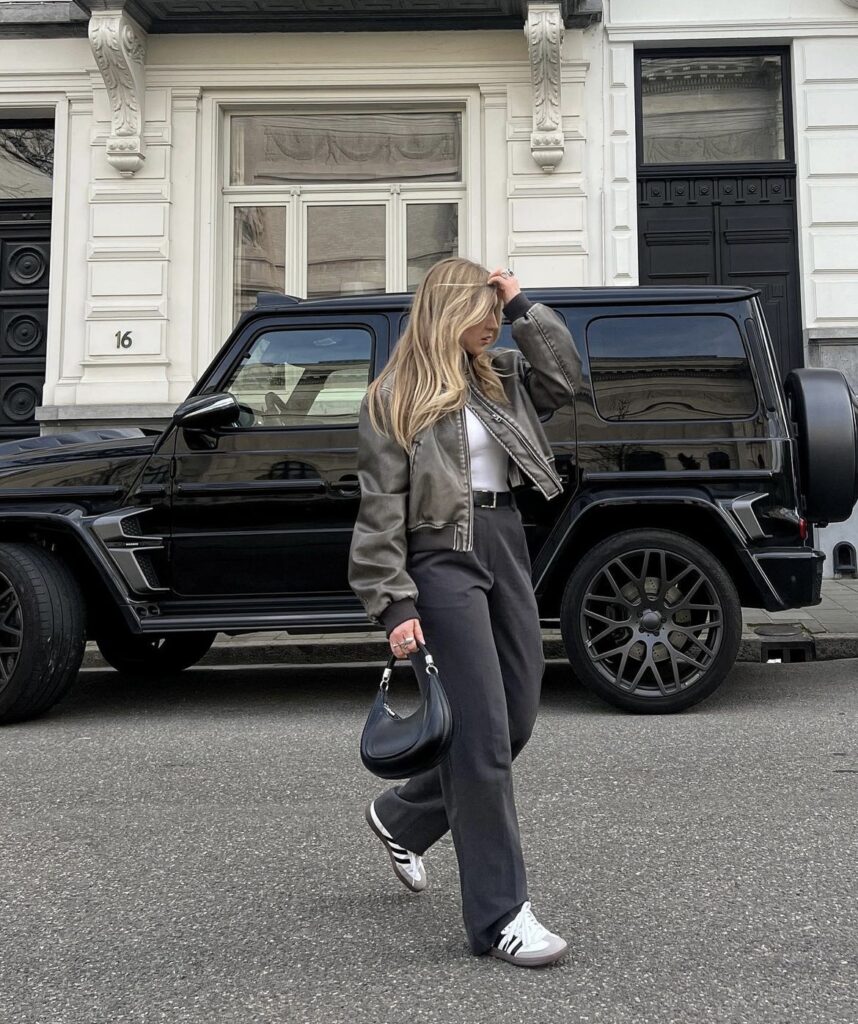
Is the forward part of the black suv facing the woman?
no

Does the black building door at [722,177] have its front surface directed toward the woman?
yes

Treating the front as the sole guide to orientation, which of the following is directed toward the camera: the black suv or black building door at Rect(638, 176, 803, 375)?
the black building door

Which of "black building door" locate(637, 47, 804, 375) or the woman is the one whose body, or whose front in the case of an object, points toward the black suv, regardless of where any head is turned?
the black building door

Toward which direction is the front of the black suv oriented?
to the viewer's left

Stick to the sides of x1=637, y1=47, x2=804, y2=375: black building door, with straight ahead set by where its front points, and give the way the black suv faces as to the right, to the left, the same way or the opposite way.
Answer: to the right

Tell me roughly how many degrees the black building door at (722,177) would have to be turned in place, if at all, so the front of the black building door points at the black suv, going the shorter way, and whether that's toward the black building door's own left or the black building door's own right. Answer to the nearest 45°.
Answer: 0° — it already faces it

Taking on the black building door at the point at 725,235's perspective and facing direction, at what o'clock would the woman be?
The woman is roughly at 12 o'clock from the black building door.

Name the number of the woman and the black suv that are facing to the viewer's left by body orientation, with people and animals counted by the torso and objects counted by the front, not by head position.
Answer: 1

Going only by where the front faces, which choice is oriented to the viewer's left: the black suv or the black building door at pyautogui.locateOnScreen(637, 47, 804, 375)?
the black suv

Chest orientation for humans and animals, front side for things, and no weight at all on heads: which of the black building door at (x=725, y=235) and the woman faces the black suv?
the black building door

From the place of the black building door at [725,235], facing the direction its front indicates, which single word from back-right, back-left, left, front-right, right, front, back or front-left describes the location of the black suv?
front

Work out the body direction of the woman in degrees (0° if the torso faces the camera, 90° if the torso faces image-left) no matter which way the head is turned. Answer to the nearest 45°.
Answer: approximately 315°

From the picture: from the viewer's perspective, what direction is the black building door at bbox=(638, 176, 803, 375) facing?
toward the camera
